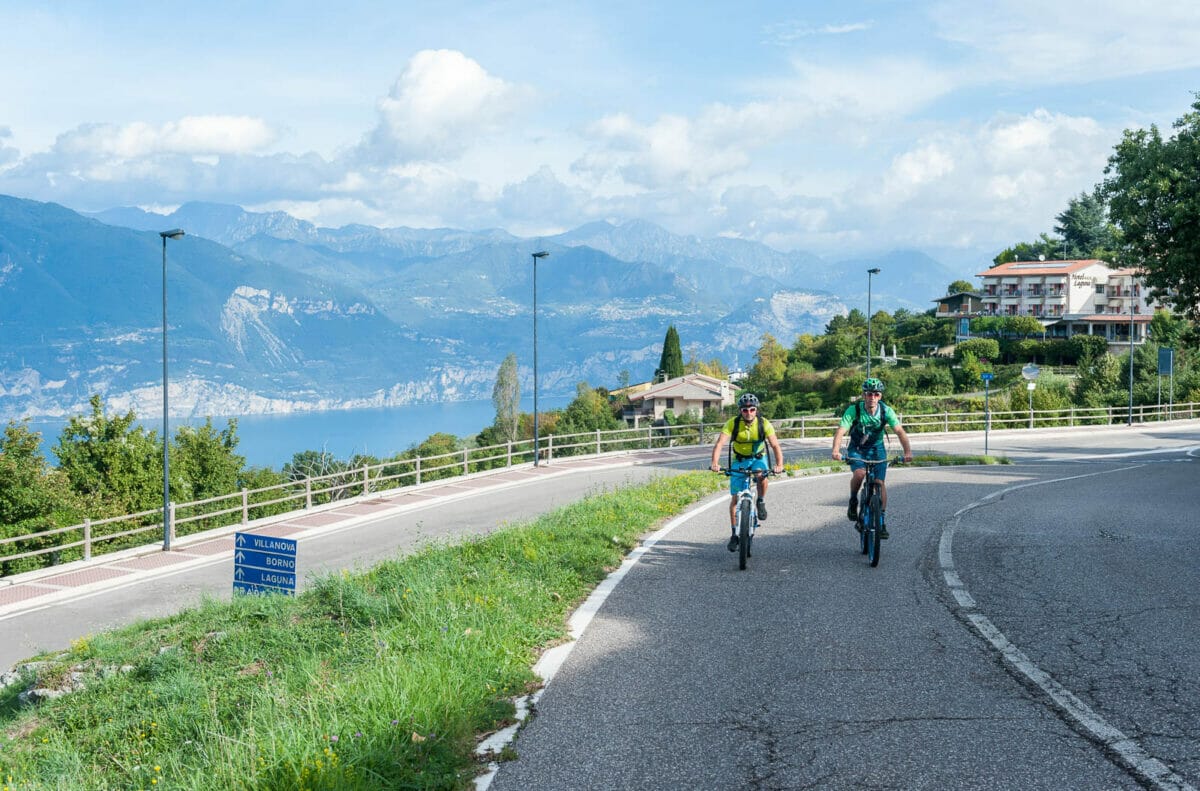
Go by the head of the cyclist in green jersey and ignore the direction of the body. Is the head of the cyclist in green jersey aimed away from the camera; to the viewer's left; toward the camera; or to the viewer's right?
toward the camera

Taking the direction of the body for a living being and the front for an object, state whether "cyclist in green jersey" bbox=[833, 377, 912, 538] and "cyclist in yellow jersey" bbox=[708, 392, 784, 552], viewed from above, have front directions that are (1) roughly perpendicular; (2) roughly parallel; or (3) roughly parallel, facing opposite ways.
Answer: roughly parallel

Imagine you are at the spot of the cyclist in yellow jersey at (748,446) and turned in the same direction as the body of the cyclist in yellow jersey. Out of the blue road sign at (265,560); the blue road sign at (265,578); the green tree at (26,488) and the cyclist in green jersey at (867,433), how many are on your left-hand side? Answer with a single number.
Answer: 1

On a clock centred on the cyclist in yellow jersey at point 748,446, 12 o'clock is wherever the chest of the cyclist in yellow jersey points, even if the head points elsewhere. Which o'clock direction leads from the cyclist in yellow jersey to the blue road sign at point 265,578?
The blue road sign is roughly at 3 o'clock from the cyclist in yellow jersey.

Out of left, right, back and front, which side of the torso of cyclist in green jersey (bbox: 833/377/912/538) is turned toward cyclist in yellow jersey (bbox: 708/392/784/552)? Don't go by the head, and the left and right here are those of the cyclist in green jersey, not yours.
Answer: right

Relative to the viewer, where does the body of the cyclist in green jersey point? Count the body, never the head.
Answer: toward the camera

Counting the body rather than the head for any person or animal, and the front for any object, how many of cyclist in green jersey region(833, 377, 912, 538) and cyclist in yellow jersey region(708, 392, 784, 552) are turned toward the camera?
2

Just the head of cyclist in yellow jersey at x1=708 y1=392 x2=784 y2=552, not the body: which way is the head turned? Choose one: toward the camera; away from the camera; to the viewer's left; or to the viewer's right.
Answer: toward the camera

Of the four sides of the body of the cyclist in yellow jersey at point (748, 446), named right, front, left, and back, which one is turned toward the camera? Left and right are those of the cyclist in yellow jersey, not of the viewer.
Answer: front

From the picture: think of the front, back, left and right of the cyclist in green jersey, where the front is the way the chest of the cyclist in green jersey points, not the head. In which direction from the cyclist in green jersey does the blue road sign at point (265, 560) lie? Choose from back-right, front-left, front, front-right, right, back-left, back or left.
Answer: right

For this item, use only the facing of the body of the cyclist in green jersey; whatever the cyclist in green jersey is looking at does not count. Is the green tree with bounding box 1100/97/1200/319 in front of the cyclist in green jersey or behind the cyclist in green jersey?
behind

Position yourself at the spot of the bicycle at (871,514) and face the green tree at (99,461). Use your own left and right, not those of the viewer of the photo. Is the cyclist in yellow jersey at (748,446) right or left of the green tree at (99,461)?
left

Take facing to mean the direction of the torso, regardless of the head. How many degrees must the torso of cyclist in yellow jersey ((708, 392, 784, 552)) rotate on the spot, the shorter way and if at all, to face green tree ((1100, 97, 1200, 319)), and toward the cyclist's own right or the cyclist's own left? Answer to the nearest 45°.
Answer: approximately 135° to the cyclist's own left

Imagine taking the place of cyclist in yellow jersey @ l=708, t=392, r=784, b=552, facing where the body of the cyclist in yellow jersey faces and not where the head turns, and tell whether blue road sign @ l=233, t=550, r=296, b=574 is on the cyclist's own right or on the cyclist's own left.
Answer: on the cyclist's own right
